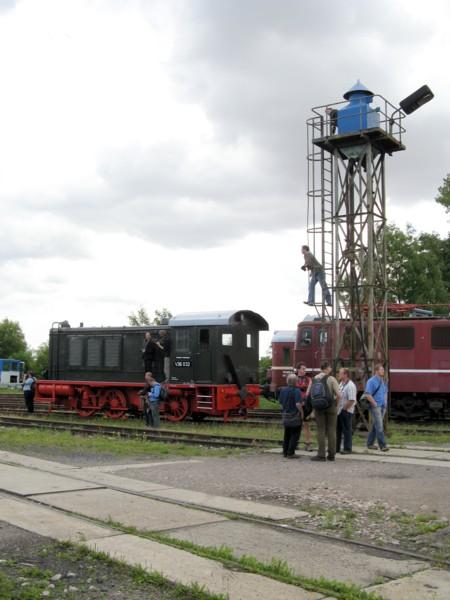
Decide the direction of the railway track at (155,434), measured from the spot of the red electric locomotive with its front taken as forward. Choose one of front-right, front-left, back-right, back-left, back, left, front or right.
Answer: front-left

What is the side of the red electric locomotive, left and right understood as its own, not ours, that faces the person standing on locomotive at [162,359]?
front

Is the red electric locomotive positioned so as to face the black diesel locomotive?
yes

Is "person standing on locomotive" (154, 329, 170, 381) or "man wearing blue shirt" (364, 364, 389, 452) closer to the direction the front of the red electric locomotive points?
the person standing on locomotive

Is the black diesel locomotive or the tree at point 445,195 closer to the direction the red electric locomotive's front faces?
the black diesel locomotive

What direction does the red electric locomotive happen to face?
to the viewer's left

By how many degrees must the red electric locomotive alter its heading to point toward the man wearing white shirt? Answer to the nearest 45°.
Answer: approximately 90° to its left

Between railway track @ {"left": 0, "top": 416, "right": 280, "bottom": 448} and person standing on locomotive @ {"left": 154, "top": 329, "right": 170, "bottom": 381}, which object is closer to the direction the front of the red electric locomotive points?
the person standing on locomotive

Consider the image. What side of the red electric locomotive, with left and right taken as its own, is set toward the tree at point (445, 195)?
right

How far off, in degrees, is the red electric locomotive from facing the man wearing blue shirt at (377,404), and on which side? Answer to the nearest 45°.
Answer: approximately 90° to its left
